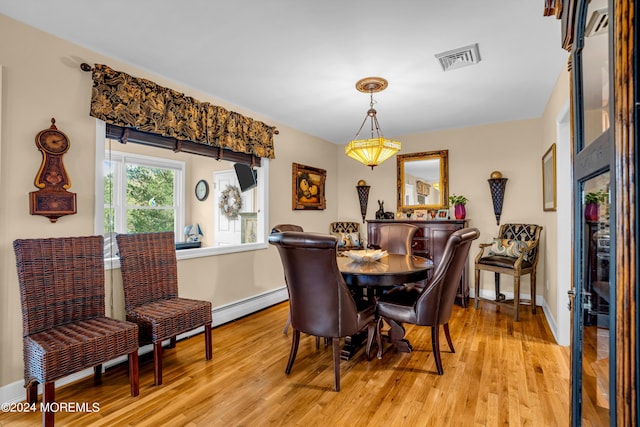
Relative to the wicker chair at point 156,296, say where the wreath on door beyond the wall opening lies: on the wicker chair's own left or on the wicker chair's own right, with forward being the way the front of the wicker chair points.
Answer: on the wicker chair's own left

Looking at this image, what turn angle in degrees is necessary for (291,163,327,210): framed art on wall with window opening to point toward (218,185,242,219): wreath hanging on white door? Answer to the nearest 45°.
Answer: approximately 135° to its right

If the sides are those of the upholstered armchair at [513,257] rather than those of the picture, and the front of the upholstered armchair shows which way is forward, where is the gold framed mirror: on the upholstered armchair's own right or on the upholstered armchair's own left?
on the upholstered armchair's own right

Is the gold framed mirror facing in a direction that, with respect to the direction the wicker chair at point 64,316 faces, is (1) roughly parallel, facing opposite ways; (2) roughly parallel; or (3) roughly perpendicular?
roughly perpendicular

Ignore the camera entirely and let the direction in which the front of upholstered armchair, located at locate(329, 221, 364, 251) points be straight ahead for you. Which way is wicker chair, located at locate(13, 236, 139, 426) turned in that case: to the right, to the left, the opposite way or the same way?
to the left

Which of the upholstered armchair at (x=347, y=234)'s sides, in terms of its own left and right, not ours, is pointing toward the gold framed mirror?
left

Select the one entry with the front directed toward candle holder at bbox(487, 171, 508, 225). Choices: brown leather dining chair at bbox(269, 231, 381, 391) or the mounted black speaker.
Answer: the brown leather dining chair

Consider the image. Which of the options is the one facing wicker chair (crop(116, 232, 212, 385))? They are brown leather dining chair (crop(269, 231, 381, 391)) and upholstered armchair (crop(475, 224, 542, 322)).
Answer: the upholstered armchair

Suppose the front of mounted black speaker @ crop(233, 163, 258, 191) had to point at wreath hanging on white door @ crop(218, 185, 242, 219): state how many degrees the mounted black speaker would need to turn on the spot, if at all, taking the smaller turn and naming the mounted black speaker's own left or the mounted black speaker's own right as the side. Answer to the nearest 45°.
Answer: approximately 135° to the mounted black speaker's own right

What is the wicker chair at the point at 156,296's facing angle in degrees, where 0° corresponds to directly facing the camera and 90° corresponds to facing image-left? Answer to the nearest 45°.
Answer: approximately 315°

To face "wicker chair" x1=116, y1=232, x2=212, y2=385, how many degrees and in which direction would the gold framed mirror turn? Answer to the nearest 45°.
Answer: approximately 45° to its right

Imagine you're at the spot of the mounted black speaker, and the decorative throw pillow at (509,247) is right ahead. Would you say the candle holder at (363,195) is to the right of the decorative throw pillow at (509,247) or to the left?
left
